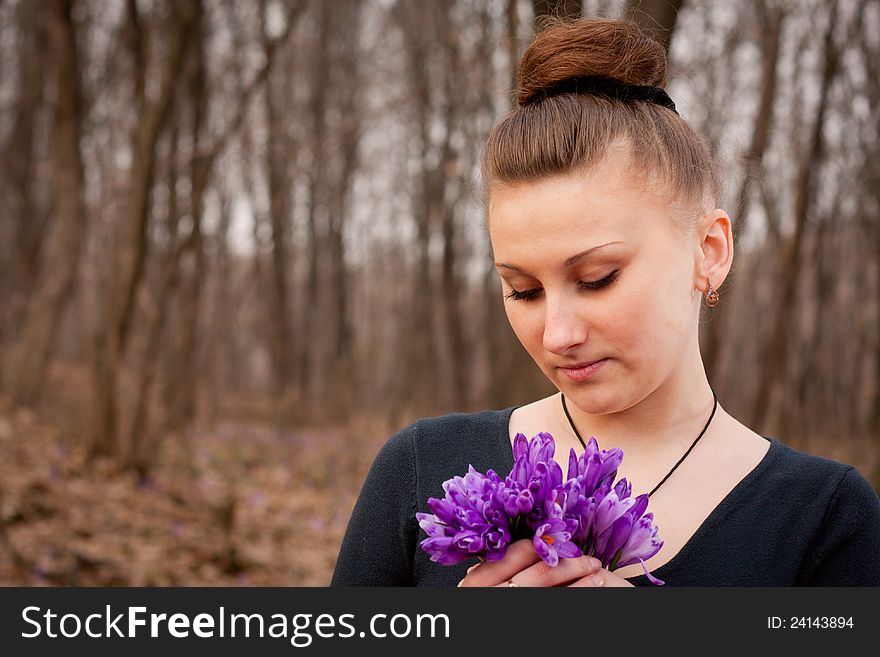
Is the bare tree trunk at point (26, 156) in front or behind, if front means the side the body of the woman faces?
behind

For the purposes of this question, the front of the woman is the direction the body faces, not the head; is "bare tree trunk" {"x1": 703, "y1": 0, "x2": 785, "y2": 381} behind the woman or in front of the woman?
behind

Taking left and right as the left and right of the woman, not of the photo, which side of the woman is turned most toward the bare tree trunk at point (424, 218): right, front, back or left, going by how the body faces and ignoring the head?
back

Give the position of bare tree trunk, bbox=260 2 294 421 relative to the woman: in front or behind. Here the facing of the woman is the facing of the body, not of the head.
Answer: behind

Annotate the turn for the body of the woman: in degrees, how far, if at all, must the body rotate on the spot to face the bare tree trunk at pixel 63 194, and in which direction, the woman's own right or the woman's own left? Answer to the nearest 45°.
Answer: approximately 135° to the woman's own right

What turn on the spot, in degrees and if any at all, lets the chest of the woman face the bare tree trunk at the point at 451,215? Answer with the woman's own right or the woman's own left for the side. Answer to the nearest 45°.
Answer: approximately 180°

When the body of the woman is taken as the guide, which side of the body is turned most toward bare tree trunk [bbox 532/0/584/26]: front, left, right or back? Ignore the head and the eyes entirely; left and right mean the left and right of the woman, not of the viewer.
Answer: back

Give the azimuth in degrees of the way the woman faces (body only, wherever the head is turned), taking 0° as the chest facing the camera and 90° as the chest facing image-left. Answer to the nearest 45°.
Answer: approximately 0°

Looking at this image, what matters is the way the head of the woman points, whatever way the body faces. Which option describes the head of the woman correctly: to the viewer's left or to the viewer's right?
to the viewer's left
